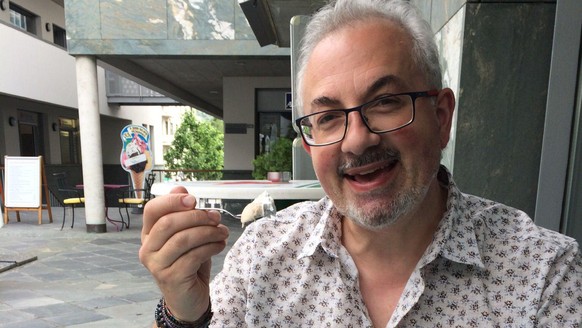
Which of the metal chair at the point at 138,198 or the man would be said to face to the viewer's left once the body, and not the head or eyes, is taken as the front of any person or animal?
the metal chair

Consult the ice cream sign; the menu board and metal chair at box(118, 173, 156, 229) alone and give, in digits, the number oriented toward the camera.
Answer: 2

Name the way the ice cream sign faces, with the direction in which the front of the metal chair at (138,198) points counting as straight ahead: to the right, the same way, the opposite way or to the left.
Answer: to the left

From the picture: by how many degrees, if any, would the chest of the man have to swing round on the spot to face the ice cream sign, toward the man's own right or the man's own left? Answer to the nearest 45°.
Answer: approximately 135° to the man's own right

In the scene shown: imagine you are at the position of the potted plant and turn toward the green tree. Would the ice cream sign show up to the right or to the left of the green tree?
left

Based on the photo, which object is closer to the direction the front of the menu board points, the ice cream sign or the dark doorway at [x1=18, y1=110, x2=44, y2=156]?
the ice cream sign

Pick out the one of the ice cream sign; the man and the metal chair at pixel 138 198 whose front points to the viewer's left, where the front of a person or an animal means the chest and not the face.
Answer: the metal chair

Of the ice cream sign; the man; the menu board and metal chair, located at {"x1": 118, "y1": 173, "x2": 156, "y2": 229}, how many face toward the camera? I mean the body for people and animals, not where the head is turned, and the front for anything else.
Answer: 3

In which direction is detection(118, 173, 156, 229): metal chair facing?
to the viewer's left

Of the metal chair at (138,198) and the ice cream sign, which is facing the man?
the ice cream sign

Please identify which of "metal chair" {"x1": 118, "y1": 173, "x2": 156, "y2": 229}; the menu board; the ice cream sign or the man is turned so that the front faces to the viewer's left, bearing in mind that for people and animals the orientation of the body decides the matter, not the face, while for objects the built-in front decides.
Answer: the metal chair

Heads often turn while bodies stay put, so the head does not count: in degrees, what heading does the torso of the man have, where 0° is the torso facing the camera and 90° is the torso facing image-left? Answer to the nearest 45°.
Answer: approximately 0°
